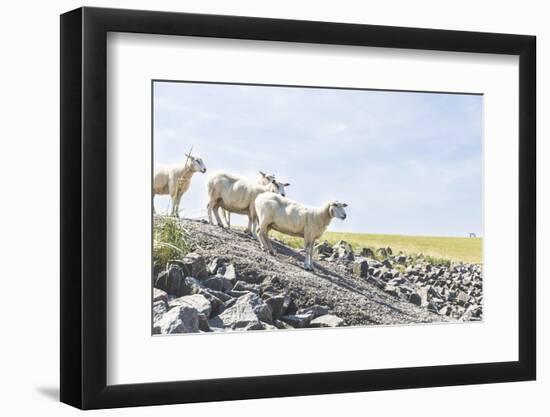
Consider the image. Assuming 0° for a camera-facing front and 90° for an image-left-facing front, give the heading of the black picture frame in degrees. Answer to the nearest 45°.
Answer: approximately 315°
